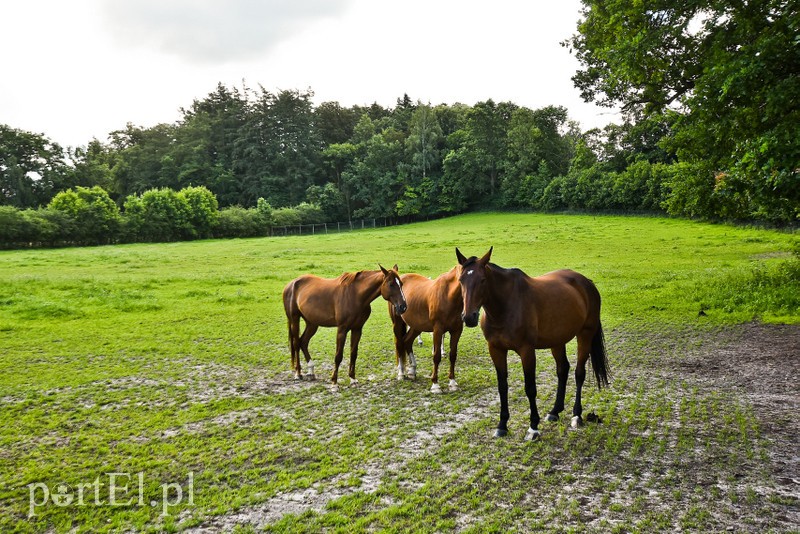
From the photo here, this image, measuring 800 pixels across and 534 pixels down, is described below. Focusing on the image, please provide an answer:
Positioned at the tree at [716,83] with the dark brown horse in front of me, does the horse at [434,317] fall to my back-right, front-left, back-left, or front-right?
front-right

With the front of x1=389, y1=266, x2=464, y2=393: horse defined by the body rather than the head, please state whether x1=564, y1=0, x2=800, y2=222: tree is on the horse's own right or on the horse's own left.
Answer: on the horse's own left

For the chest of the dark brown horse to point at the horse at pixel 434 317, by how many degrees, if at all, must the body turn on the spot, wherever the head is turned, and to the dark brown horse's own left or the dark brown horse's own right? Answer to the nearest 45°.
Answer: approximately 90° to the dark brown horse's own right

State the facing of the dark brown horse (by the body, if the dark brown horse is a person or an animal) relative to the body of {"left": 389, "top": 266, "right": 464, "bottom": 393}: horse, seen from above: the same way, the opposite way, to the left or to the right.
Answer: to the right

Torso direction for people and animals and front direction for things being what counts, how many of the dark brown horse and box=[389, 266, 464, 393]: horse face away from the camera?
0

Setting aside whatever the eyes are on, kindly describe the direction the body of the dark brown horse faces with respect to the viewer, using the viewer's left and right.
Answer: facing the viewer and to the left of the viewer

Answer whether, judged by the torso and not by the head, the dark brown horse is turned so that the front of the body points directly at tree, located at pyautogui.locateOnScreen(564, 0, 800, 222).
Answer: no

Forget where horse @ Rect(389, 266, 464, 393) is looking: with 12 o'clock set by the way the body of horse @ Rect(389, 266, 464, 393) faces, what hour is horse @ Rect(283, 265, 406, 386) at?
horse @ Rect(283, 265, 406, 386) is roughly at 5 o'clock from horse @ Rect(389, 266, 464, 393).

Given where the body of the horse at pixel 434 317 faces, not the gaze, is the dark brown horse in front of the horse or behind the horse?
in front

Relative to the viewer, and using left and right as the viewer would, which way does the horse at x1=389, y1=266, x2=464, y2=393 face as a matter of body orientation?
facing the viewer and to the right of the viewer

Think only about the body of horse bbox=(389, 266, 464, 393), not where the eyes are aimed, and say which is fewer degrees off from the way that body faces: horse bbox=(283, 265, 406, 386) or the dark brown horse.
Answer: the dark brown horse

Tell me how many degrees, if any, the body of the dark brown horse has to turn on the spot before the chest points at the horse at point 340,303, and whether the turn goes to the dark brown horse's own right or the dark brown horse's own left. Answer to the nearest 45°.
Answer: approximately 90° to the dark brown horse's own right
